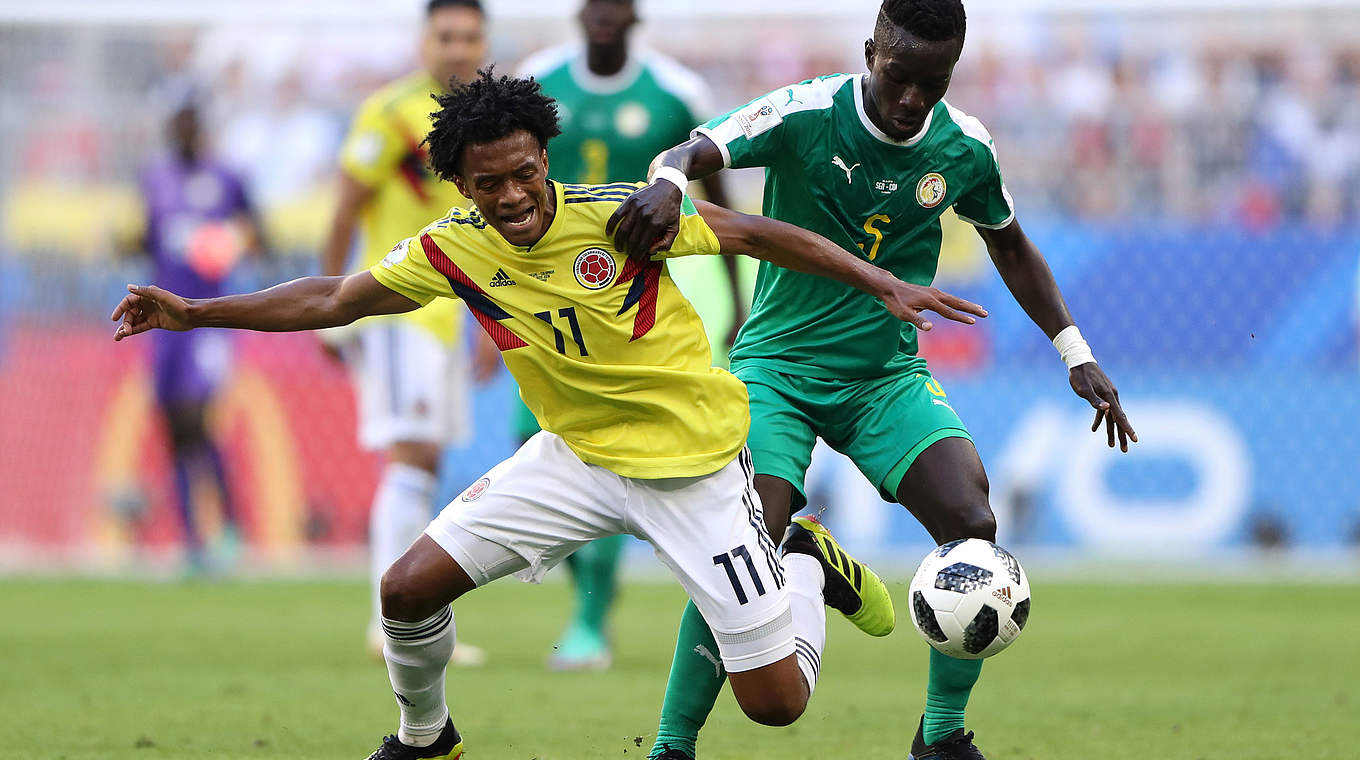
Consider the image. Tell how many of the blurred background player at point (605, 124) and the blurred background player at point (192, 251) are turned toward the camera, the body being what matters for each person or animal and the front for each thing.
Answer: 2

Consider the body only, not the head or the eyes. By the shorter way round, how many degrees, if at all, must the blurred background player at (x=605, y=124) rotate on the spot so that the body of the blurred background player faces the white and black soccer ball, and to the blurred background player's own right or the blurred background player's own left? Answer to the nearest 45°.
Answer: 0° — they already face it

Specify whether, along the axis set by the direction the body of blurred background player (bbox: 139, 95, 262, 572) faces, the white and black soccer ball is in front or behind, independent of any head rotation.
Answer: in front

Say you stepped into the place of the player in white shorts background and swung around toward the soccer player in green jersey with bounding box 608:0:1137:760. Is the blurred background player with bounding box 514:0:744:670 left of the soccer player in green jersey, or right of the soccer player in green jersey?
left

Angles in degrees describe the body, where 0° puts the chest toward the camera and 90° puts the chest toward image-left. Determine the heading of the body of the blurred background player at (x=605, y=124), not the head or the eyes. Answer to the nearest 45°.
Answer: approximately 0°

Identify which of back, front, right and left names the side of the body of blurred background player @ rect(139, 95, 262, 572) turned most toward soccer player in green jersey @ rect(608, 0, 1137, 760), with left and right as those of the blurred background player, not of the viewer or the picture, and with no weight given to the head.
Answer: front

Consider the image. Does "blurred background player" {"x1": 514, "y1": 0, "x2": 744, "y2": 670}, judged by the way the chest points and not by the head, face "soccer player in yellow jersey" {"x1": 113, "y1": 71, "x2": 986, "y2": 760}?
yes

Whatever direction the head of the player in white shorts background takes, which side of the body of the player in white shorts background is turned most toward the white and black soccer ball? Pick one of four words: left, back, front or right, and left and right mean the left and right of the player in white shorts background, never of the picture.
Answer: front

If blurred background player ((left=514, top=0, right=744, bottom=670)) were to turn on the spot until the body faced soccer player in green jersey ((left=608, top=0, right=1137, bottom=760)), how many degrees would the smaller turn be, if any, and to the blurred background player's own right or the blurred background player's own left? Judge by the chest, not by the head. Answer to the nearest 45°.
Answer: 0° — they already face them
